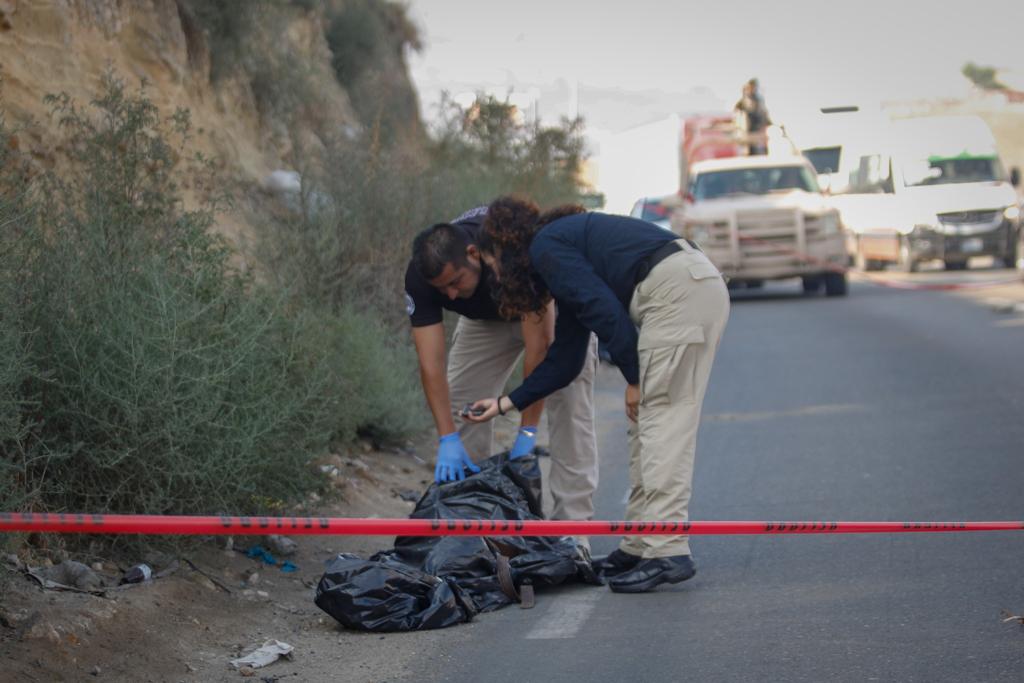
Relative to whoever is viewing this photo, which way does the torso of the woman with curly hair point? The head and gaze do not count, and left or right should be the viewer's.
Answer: facing to the left of the viewer

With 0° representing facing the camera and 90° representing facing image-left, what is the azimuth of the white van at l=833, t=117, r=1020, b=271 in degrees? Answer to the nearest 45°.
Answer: approximately 315°

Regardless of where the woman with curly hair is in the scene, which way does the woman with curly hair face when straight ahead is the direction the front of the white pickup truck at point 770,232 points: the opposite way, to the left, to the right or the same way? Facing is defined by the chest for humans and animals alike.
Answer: to the right

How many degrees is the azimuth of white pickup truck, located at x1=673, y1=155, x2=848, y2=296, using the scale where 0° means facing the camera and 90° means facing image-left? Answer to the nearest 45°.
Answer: approximately 0°

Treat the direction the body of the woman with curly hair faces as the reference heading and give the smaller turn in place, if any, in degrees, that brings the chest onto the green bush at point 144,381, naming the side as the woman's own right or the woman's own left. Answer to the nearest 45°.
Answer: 0° — they already face it

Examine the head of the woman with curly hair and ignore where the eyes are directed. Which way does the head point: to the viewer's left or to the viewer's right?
to the viewer's left

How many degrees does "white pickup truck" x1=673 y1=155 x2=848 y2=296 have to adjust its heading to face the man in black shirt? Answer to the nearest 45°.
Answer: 0° — it already faces them

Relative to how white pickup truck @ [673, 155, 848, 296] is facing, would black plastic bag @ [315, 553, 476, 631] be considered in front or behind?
in front

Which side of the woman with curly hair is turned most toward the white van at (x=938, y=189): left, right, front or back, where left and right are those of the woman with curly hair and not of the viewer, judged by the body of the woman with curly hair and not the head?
right

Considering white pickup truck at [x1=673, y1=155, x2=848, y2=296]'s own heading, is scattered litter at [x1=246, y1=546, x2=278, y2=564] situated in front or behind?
in front

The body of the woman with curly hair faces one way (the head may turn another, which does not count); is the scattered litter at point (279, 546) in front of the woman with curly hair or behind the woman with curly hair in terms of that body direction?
in front
